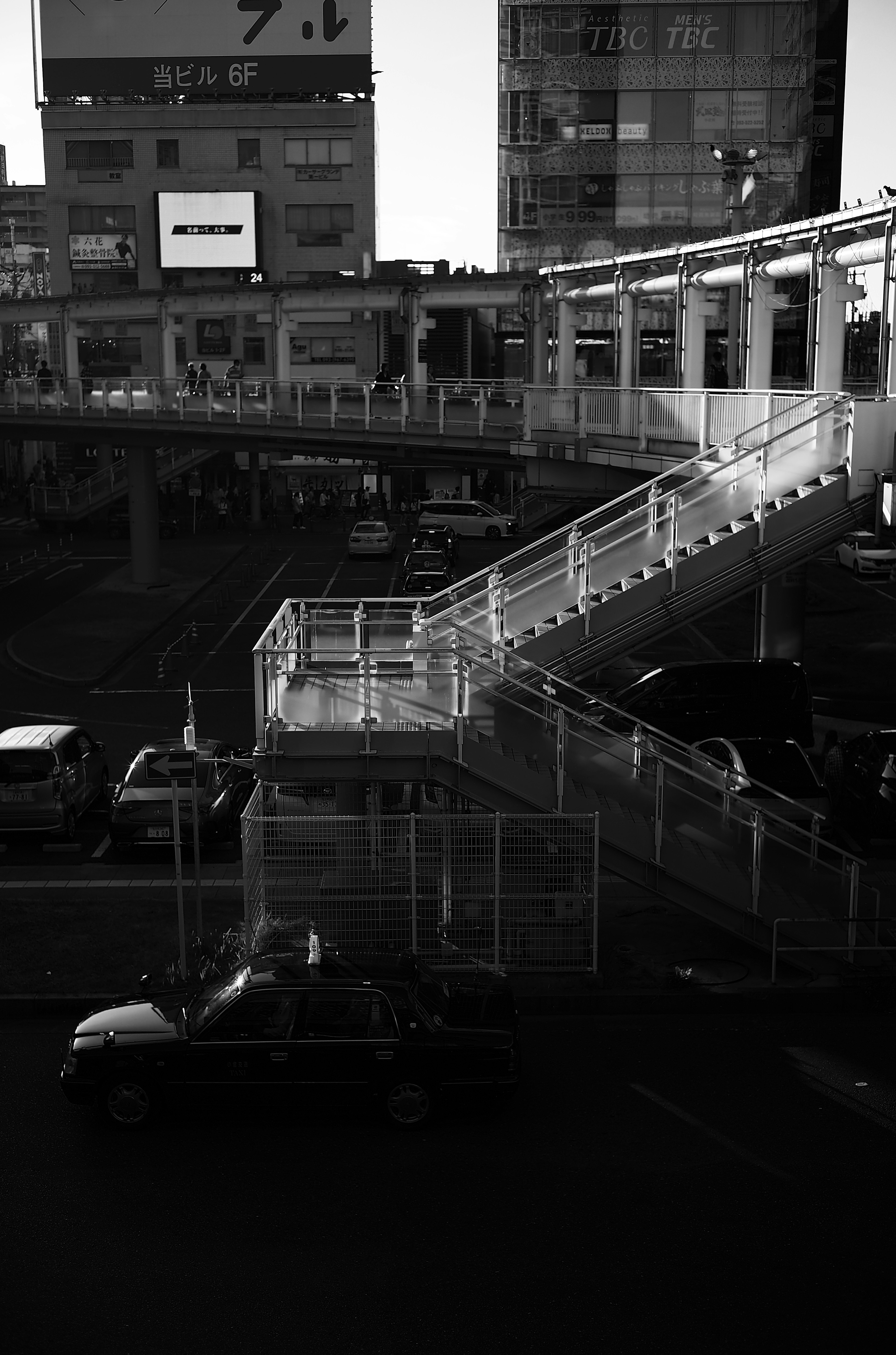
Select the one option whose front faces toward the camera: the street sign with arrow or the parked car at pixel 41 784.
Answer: the street sign with arrow

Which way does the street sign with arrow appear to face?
toward the camera

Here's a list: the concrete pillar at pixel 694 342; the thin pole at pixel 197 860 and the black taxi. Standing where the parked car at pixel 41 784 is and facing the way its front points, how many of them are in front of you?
1

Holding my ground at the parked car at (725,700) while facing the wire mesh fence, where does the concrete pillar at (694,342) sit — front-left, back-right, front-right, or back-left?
back-right

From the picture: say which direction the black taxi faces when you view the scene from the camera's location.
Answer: facing to the left of the viewer

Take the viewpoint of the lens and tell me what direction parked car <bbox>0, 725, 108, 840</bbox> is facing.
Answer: facing away from the viewer and to the right of the viewer

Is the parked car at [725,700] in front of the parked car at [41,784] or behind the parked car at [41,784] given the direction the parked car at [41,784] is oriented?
in front

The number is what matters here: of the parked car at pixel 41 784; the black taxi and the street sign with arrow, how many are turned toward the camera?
1

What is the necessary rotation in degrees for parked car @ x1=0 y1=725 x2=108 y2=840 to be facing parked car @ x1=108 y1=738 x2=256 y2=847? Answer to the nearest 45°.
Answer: approximately 90° to its right

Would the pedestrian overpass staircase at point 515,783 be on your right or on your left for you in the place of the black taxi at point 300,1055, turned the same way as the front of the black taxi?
on your right

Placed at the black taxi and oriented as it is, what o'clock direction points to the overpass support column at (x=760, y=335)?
The overpass support column is roughly at 4 o'clock from the black taxi.

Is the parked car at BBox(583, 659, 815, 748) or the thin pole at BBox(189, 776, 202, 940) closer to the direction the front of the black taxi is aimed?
the thin pole

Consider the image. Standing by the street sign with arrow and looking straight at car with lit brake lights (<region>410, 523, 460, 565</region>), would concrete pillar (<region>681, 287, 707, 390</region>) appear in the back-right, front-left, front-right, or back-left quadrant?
front-right

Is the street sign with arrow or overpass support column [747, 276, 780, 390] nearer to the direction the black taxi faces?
the street sign with arrow

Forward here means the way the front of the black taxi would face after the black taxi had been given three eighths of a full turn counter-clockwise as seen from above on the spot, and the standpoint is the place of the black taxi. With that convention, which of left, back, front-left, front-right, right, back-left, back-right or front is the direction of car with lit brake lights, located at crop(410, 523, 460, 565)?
back-left
